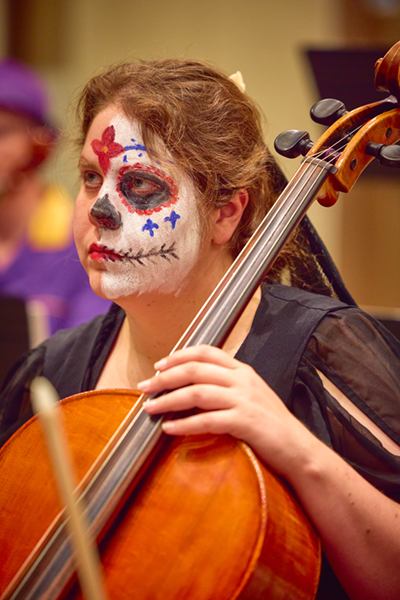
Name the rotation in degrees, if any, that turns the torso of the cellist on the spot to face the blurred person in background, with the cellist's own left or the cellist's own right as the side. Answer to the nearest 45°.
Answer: approximately 135° to the cellist's own right

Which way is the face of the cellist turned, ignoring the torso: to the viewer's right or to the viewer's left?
to the viewer's left

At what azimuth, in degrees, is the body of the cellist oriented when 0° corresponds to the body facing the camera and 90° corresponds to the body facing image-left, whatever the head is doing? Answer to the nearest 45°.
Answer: approximately 45°
